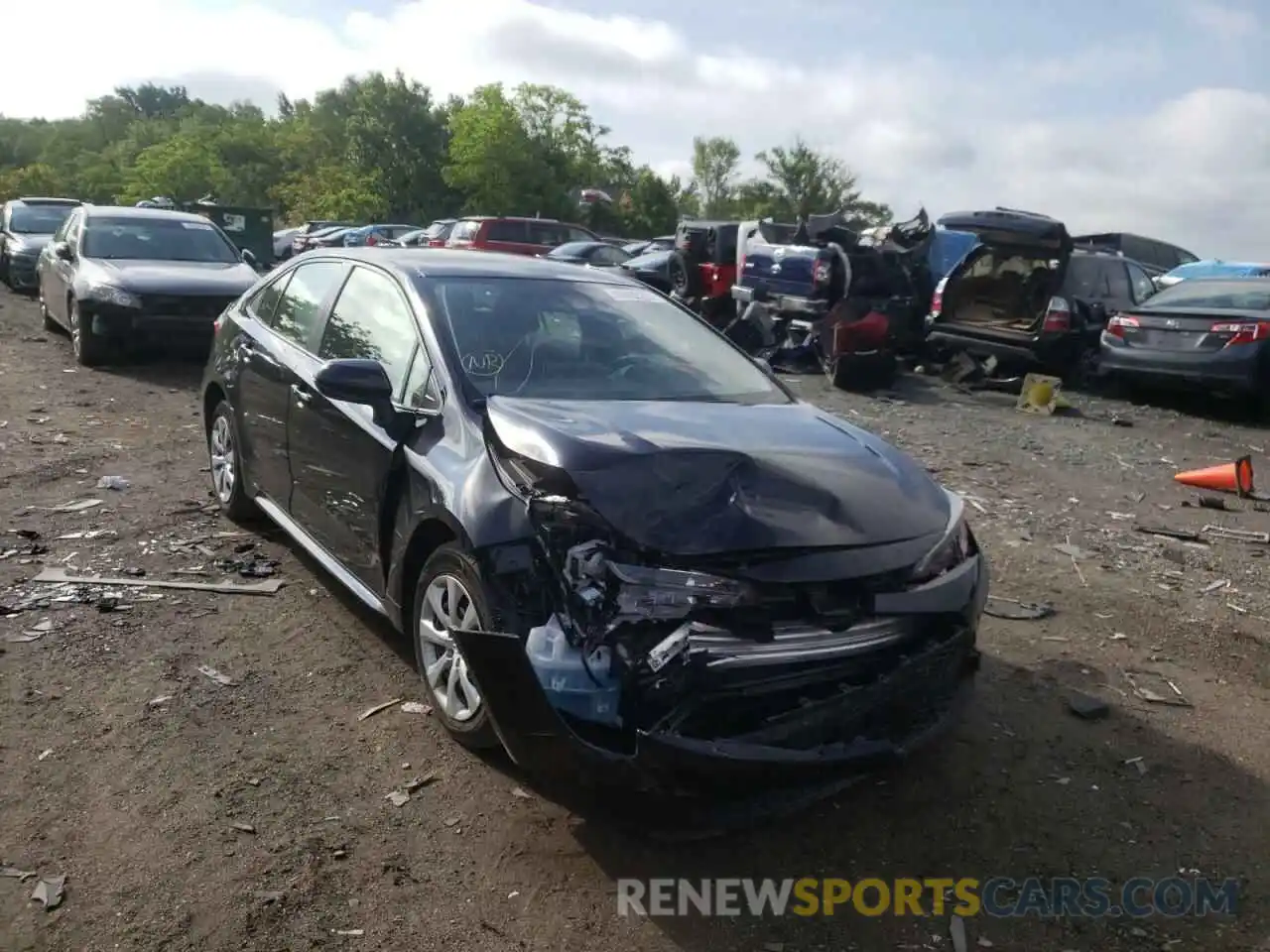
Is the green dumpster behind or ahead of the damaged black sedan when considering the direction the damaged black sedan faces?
behind

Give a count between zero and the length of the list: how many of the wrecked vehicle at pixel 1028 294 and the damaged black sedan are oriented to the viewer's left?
0

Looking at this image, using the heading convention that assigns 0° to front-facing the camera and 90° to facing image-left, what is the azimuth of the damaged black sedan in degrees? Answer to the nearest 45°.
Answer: approximately 315°

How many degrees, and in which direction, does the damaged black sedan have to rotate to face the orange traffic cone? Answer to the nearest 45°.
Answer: approximately 90° to its left

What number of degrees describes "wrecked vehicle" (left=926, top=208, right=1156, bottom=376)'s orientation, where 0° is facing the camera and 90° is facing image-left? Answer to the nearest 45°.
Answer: approximately 225°

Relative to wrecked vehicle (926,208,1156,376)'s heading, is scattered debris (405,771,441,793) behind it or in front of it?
behind

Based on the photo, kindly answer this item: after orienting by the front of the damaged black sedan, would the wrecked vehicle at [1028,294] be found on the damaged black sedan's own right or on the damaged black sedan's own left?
on the damaged black sedan's own left

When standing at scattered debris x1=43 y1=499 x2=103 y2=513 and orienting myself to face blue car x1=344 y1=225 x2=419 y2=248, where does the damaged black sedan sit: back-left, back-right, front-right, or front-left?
back-right

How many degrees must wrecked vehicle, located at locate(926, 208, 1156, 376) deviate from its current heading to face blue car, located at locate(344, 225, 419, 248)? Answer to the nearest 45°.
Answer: approximately 90° to its left
